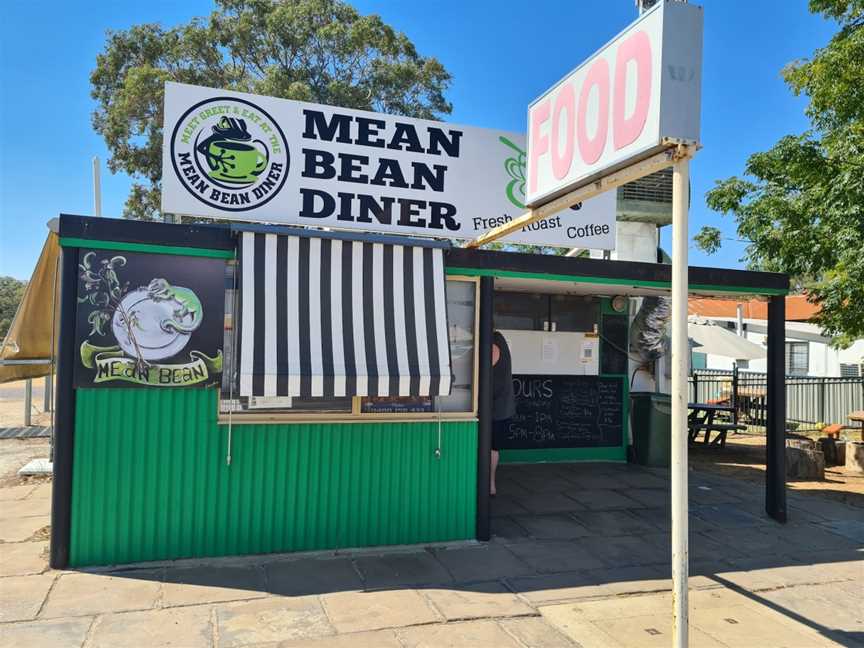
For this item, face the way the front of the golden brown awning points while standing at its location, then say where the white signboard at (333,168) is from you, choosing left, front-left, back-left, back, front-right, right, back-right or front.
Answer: back-left

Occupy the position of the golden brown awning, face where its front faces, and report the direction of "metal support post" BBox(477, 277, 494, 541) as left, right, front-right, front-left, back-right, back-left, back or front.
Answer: back-left

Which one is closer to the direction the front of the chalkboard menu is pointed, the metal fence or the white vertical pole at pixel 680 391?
the white vertical pole

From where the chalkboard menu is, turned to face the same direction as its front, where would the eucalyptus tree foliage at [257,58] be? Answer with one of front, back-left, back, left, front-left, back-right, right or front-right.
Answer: back-right

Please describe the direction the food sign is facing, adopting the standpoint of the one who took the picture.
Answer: facing the viewer and to the left of the viewer

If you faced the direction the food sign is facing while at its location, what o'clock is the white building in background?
The white building in background is roughly at 5 o'clock from the food sign.

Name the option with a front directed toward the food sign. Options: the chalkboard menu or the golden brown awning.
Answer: the chalkboard menu

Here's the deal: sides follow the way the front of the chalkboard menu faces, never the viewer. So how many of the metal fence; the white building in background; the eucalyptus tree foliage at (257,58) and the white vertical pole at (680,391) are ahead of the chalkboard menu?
1

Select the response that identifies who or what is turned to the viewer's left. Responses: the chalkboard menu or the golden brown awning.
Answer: the golden brown awning

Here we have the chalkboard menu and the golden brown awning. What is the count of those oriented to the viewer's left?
1

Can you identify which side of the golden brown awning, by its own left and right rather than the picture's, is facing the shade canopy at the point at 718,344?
back

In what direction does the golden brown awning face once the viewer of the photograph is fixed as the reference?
facing to the left of the viewer
